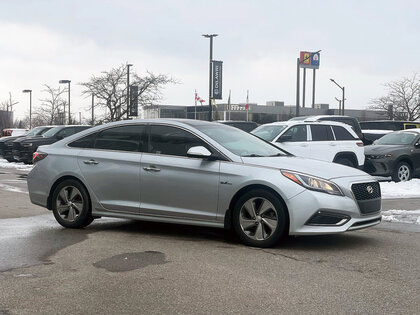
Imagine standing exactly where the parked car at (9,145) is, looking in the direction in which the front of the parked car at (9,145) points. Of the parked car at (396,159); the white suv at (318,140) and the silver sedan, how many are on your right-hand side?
0

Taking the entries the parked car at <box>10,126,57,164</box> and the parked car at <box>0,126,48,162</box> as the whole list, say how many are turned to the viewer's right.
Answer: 0

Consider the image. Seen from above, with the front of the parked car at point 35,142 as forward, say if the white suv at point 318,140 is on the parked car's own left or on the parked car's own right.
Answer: on the parked car's own left

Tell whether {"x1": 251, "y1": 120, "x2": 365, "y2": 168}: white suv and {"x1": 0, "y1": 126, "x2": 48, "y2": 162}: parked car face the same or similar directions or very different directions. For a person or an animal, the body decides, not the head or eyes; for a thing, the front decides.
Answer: same or similar directions

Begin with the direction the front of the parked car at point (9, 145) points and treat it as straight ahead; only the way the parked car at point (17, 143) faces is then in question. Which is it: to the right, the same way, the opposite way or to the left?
the same way

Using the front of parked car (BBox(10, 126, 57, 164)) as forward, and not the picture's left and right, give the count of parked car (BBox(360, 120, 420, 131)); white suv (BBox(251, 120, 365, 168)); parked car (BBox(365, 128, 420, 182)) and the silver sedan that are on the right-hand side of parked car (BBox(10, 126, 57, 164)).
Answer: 0

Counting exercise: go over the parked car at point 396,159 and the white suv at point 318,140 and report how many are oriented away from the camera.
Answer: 0

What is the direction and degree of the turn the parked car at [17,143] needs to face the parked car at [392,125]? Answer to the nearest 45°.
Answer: approximately 135° to its left

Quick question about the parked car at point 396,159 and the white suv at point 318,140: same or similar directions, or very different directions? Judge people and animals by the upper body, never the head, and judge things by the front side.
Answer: same or similar directions

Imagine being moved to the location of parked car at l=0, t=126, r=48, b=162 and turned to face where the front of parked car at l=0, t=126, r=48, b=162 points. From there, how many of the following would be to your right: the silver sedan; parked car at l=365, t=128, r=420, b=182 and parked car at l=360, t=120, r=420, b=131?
0

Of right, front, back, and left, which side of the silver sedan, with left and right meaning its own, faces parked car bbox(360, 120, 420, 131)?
left

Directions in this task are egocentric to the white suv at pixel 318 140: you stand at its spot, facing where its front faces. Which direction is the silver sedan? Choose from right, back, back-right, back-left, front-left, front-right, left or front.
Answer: front-left

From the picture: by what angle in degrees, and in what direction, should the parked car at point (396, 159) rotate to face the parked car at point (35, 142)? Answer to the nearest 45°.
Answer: approximately 45° to its right

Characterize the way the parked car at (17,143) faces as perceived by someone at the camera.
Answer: facing the viewer and to the left of the viewer

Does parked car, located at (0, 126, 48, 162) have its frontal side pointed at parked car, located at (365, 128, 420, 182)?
no

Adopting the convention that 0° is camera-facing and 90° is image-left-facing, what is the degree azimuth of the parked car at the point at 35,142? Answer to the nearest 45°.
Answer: approximately 45°

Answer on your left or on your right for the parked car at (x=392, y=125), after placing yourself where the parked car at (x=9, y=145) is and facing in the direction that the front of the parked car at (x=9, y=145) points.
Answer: on your left

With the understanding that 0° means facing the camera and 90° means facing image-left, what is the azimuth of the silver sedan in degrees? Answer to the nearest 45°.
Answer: approximately 315°

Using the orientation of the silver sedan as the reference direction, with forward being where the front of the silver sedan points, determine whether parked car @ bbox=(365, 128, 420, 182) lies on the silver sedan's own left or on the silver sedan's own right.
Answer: on the silver sedan's own left
